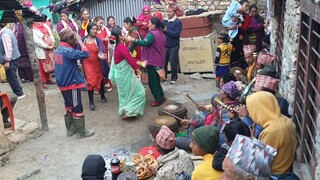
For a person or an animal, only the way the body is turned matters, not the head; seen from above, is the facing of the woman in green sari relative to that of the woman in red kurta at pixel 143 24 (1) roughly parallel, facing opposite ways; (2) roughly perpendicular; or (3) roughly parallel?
roughly perpendicular

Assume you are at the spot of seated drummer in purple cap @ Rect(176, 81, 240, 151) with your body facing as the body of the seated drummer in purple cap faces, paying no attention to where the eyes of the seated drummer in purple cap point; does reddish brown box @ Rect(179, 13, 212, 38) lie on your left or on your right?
on your right

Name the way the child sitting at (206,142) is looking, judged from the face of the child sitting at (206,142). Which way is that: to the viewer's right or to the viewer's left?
to the viewer's left

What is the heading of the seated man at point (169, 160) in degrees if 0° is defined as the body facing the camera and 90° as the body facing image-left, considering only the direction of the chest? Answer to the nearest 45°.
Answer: approximately 135°

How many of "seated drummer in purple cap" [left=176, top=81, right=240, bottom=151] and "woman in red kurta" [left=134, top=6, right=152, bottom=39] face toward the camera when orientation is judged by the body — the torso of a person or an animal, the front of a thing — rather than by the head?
1

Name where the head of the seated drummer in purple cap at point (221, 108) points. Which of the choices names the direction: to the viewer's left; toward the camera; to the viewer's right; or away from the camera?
to the viewer's left
